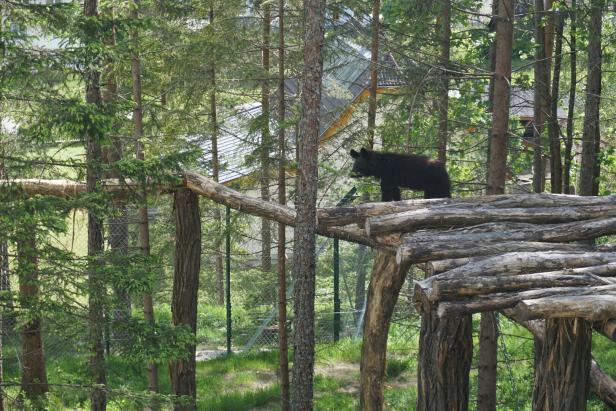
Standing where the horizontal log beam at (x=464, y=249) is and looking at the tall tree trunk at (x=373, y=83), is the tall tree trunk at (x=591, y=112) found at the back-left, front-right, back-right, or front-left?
front-right

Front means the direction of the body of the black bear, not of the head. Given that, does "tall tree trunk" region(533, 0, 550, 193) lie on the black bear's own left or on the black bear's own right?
on the black bear's own right

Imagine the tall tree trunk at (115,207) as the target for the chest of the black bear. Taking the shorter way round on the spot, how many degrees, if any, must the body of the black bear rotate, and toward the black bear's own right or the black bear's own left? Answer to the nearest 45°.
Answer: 0° — it already faces it

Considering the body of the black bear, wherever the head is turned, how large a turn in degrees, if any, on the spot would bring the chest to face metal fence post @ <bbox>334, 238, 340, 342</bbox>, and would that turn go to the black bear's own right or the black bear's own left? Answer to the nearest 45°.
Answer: approximately 90° to the black bear's own right

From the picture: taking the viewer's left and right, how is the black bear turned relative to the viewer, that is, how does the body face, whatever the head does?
facing to the left of the viewer

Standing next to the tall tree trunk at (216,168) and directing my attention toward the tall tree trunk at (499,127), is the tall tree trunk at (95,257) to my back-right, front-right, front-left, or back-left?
front-right

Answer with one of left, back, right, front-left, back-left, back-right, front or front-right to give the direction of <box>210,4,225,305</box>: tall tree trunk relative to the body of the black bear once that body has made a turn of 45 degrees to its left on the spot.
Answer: right

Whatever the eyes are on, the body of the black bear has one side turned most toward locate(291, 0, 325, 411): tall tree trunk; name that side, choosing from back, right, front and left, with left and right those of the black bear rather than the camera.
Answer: left

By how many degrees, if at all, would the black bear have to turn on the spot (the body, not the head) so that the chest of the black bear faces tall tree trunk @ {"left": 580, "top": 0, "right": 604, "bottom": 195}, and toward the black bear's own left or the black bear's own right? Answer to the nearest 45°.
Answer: approximately 135° to the black bear's own right

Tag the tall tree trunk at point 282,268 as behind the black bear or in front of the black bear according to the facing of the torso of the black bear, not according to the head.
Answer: in front

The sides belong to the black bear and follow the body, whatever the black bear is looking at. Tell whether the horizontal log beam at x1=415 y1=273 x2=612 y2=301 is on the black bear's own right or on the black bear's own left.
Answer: on the black bear's own left

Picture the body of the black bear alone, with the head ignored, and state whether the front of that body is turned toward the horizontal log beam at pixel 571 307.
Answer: no

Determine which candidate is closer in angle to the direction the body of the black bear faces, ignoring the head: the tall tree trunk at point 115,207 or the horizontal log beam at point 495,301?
the tall tree trunk

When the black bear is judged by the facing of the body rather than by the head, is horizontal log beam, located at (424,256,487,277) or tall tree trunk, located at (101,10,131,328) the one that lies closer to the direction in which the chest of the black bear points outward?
the tall tree trunk
